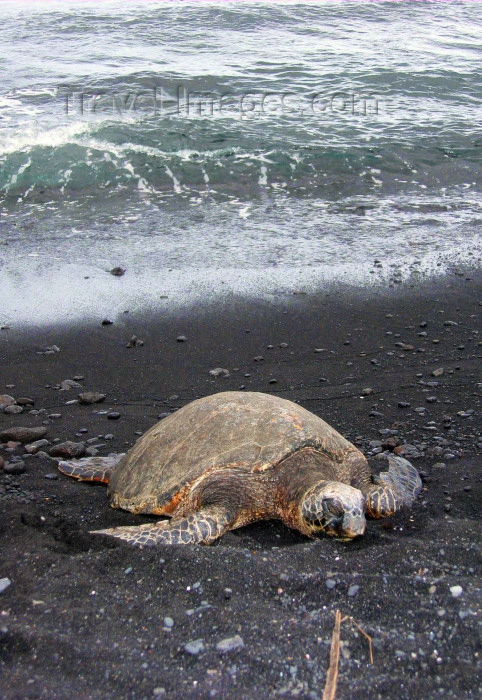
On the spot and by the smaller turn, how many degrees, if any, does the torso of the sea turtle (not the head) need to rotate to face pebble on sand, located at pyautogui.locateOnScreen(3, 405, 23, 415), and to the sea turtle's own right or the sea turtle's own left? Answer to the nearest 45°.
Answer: approximately 180°

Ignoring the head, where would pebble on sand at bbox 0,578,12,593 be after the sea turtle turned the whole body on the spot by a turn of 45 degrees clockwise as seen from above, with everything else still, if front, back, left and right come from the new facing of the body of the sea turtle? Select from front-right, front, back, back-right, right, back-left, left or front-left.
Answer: front-right

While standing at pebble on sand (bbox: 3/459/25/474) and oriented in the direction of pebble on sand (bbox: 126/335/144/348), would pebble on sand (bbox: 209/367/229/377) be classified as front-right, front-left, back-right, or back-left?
front-right

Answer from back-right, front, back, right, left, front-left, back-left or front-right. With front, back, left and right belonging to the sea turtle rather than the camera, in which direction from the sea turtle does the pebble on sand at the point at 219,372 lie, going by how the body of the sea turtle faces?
back-left

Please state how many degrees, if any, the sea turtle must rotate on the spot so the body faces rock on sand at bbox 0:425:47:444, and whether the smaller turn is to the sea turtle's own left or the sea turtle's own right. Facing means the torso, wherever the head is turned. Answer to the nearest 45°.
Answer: approximately 180°

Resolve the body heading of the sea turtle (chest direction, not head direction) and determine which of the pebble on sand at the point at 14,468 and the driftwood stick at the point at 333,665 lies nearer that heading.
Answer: the driftwood stick

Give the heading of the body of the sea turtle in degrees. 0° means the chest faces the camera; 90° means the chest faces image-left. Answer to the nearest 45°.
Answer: approximately 315°

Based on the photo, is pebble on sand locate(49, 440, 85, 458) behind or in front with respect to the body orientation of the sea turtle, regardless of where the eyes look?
behind

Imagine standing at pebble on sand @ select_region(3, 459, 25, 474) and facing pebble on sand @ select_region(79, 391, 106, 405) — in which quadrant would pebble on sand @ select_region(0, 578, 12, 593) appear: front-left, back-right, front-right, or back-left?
back-right

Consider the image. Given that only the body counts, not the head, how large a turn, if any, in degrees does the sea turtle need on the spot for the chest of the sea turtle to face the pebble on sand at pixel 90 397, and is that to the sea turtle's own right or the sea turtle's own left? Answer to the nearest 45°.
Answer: approximately 180°

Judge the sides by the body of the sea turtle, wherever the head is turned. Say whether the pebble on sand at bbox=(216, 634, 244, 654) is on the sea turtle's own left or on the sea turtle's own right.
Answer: on the sea turtle's own right

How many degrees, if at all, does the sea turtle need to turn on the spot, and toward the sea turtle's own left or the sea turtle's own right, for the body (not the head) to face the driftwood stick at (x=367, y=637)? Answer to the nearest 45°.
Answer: approximately 45° to the sea turtle's own right
